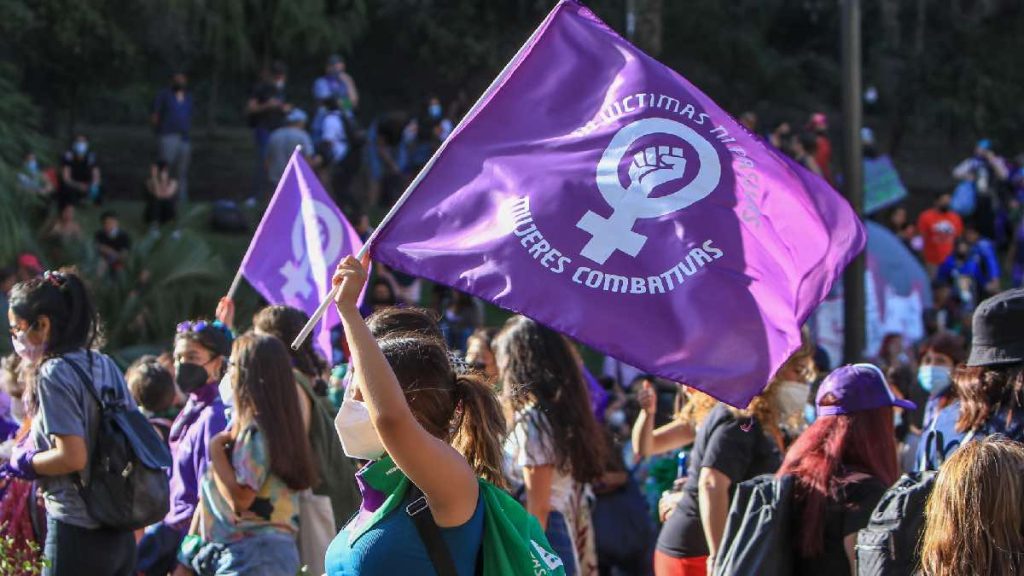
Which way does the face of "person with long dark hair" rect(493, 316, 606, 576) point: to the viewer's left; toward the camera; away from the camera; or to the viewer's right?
away from the camera

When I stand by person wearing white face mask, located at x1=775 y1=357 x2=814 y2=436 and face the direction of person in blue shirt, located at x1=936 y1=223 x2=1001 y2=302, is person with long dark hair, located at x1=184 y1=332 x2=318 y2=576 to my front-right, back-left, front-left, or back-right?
back-left

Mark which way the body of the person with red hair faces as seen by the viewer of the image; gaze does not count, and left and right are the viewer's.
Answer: facing away from the viewer and to the right of the viewer

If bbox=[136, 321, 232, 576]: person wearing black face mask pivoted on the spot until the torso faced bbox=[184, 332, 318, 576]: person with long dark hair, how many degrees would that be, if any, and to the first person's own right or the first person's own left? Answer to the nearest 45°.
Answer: approximately 45° to the first person's own left

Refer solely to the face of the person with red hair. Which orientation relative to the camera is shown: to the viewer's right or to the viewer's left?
to the viewer's right

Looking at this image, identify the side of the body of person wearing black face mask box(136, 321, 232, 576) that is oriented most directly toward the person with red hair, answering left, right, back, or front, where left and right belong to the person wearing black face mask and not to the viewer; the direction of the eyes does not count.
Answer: left

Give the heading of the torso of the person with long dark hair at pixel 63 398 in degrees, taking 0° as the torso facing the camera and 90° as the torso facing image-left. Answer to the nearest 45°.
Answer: approximately 90°

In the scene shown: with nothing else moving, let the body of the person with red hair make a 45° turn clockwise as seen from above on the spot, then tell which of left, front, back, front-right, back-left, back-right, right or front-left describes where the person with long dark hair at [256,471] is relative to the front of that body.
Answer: back
